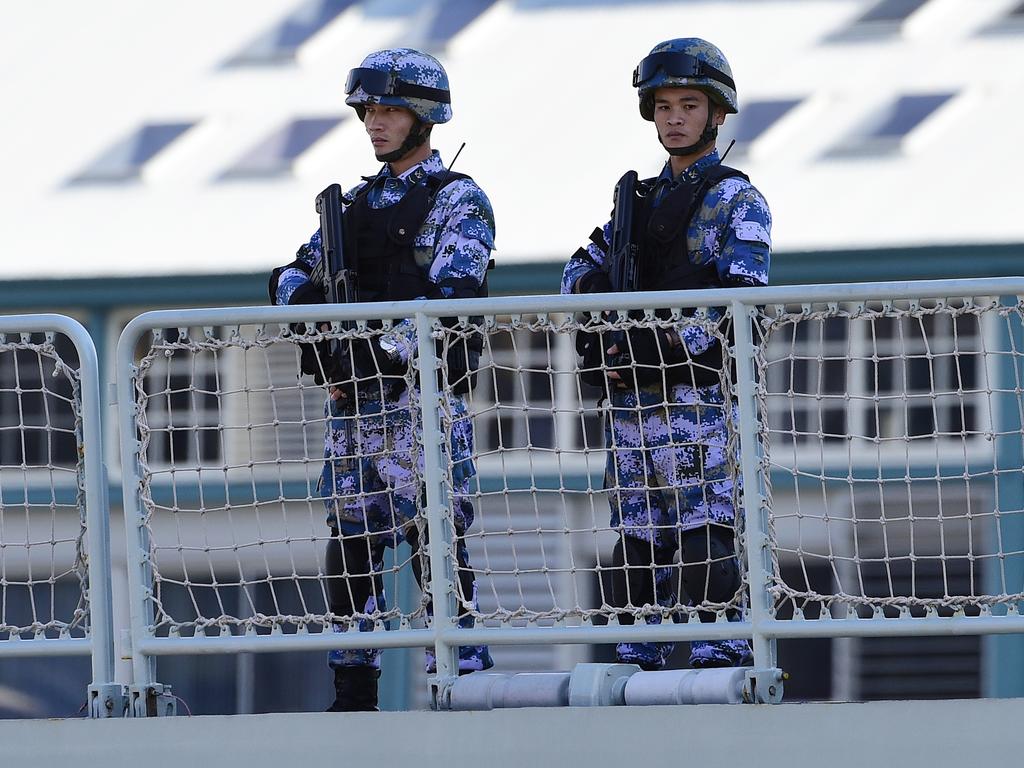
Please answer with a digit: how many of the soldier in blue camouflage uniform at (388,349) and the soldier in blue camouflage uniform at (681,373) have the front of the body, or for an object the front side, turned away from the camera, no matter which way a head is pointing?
0

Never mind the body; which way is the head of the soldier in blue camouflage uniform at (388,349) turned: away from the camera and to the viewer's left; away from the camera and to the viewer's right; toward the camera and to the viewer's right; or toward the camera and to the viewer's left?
toward the camera and to the viewer's left

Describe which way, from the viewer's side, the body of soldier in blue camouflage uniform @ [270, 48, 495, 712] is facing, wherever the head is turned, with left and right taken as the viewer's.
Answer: facing the viewer and to the left of the viewer

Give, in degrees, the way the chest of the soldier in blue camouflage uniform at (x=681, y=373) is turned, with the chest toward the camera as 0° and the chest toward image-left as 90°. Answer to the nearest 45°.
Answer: approximately 45°

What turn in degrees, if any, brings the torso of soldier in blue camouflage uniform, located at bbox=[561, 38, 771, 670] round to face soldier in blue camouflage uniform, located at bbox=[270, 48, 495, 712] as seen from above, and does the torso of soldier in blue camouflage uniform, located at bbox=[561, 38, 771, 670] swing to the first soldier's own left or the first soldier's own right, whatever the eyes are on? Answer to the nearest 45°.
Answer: approximately 45° to the first soldier's own right
